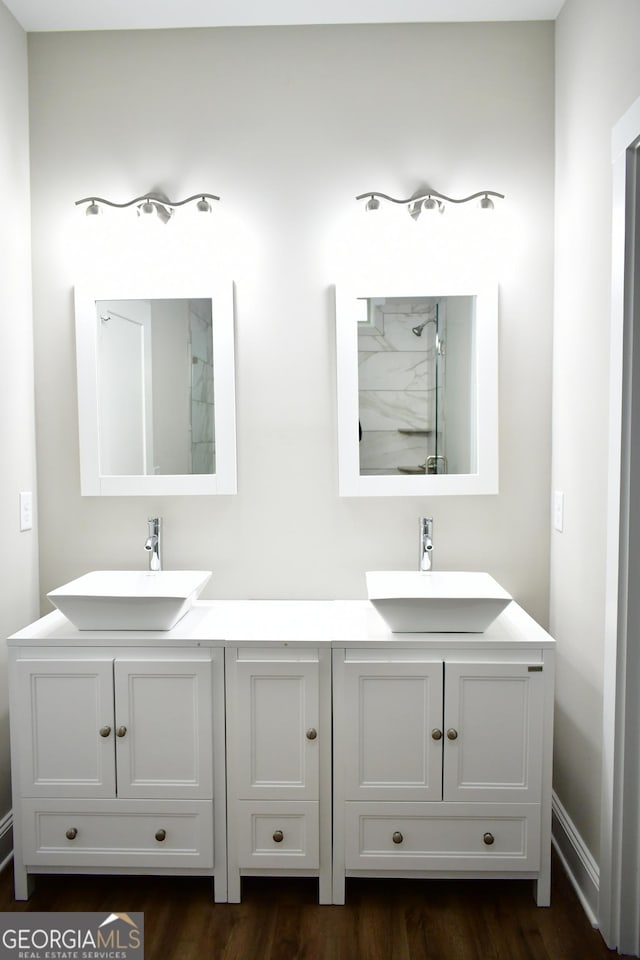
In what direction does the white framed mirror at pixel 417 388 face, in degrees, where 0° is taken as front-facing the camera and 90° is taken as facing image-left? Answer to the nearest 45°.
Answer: approximately 0°

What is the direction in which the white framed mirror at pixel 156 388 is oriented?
toward the camera

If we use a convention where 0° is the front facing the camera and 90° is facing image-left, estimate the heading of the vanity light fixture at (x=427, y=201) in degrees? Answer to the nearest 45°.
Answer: approximately 0°

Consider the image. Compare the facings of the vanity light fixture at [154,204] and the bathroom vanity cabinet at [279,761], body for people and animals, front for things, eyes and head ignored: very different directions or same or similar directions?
same or similar directions

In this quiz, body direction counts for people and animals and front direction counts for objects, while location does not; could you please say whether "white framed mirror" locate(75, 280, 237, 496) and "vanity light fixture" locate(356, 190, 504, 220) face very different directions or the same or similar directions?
same or similar directions

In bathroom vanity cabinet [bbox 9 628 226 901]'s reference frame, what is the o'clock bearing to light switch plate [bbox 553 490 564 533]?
The light switch plate is roughly at 9 o'clock from the bathroom vanity cabinet.

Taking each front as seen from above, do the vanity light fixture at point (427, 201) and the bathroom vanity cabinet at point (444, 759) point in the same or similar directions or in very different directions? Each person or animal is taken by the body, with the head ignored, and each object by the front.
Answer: same or similar directions

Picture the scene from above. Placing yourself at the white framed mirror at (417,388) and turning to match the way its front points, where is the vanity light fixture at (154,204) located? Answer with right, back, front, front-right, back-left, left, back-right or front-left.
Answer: right

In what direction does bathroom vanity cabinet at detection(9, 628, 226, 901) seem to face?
toward the camera
